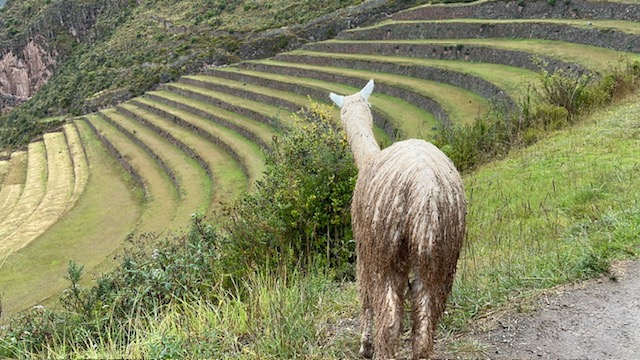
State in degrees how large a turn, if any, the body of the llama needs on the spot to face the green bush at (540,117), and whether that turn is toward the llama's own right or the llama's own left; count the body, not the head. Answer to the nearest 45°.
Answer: approximately 45° to the llama's own right

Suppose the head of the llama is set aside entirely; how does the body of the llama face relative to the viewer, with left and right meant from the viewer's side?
facing away from the viewer and to the left of the viewer
